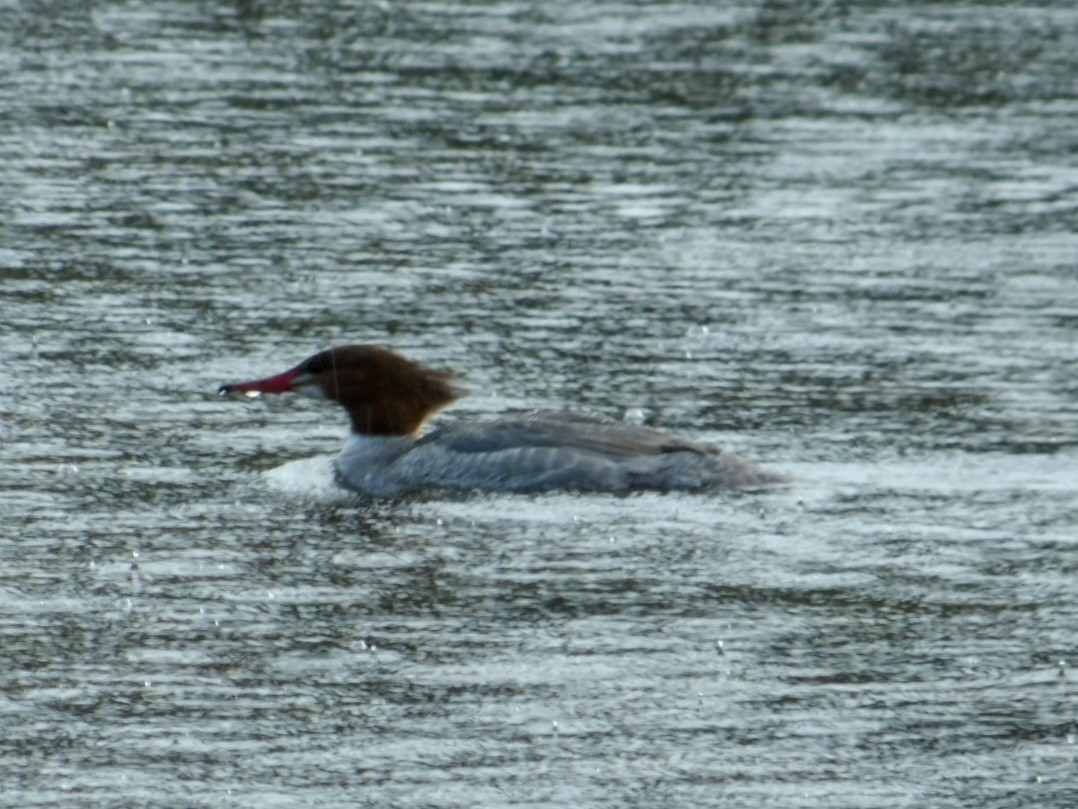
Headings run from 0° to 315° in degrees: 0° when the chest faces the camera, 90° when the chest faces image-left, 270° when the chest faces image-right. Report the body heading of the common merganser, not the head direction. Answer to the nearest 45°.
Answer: approximately 90°
